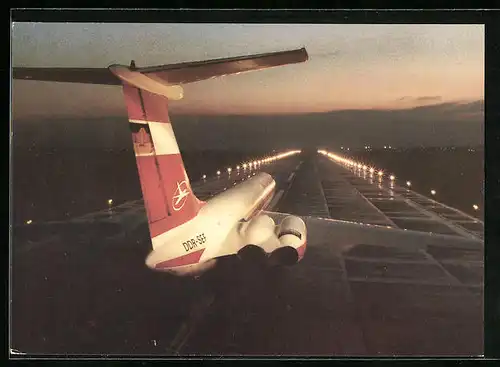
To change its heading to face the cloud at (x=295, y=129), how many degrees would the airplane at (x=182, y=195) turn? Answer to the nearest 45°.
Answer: approximately 45° to its right

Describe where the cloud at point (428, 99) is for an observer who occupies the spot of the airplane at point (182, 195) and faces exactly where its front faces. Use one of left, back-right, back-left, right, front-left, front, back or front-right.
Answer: front-right

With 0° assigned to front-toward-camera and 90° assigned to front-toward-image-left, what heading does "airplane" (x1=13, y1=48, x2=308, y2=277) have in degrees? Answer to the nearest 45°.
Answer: approximately 225°
